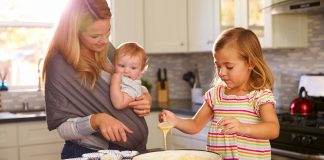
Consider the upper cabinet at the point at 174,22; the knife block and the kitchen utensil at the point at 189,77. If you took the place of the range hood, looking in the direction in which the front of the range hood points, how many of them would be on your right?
3

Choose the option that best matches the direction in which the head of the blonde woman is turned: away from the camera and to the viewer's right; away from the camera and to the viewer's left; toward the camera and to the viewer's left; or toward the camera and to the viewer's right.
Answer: toward the camera and to the viewer's right

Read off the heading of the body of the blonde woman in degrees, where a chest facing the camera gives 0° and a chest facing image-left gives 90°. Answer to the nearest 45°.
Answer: approximately 315°

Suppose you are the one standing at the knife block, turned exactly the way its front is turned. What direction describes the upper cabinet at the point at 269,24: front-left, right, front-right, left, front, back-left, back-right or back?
front-left

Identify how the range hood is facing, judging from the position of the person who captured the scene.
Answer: facing the viewer and to the left of the viewer

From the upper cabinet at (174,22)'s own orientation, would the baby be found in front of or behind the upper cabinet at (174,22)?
in front

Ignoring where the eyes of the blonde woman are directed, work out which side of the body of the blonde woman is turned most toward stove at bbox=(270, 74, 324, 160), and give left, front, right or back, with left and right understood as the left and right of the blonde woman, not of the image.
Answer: left

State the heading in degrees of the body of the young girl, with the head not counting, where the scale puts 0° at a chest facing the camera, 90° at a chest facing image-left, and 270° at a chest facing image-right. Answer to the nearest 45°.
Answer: approximately 45°

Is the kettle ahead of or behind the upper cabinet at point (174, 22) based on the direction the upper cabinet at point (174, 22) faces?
ahead

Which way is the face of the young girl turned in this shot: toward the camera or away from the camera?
toward the camera

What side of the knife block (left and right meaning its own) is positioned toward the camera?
front

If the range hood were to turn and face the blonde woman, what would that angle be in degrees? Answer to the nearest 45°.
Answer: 0° — it already faces them

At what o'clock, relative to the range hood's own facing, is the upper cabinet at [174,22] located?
The upper cabinet is roughly at 3 o'clock from the range hood.

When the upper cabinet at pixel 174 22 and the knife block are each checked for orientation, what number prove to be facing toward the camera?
2

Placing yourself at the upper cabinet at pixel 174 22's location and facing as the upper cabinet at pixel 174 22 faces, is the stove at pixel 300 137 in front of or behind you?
in front

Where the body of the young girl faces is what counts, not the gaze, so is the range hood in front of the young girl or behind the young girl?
behind

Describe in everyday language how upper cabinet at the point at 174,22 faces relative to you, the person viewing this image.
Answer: facing the viewer
